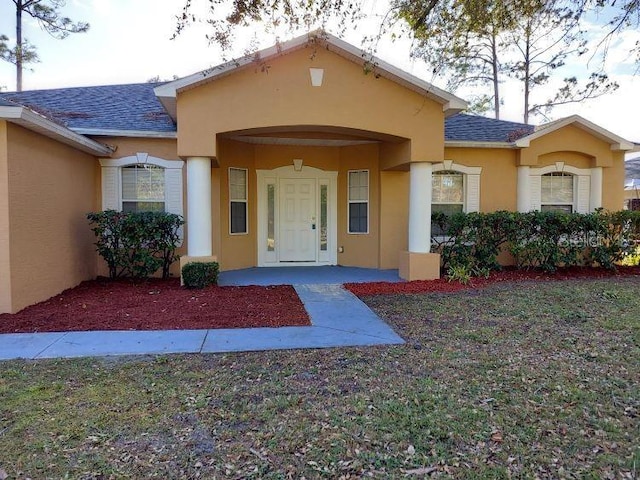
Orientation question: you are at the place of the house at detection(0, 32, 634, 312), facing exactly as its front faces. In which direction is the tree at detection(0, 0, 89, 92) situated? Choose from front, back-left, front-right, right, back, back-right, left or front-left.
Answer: back-right

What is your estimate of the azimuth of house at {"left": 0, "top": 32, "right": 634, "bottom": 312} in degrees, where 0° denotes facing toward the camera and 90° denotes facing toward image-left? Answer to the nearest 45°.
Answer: approximately 0°

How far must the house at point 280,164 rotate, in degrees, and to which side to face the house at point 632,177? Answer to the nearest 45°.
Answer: approximately 135° to its left
